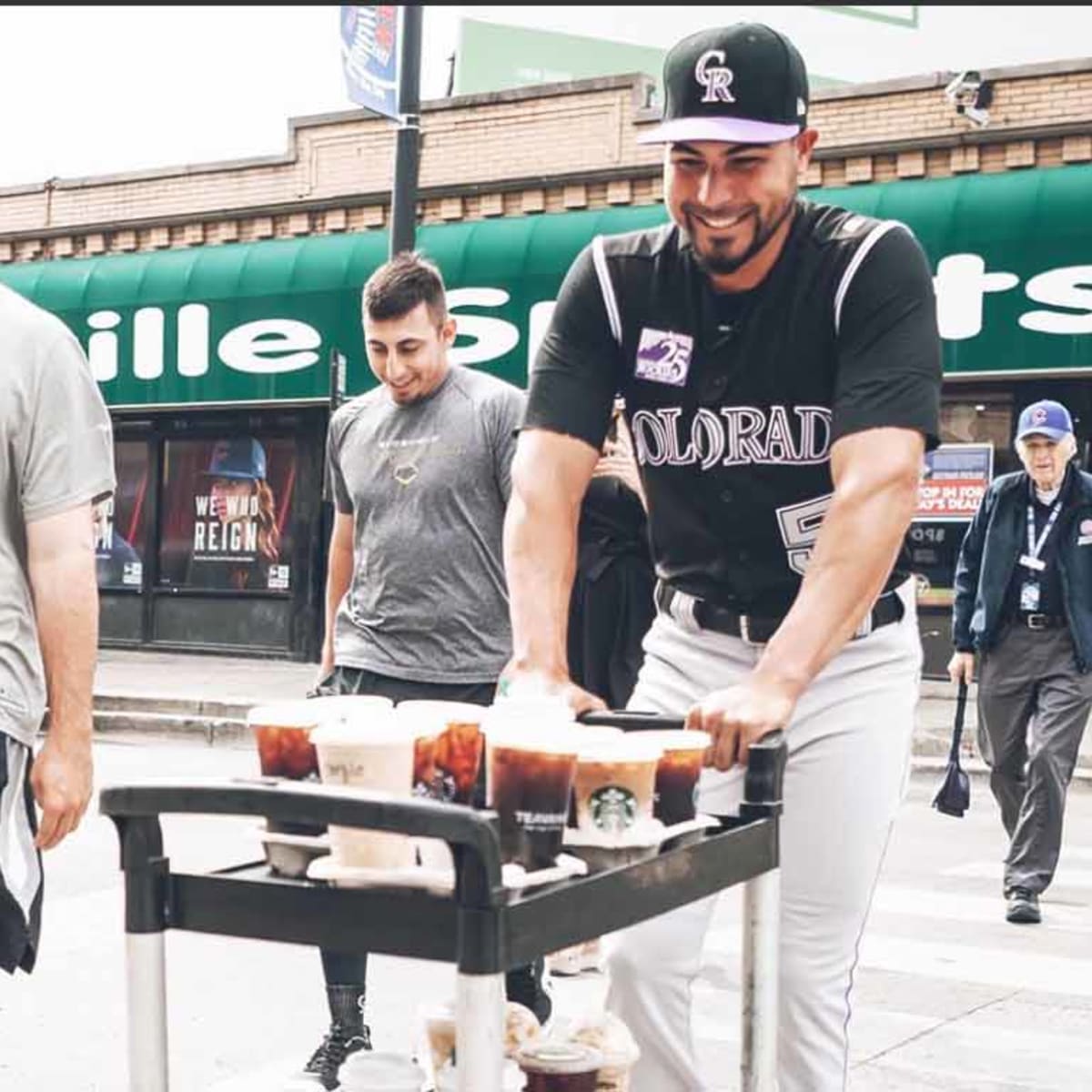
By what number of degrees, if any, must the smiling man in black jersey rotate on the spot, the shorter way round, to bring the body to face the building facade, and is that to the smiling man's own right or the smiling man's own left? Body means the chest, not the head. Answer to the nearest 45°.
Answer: approximately 135° to the smiling man's own right

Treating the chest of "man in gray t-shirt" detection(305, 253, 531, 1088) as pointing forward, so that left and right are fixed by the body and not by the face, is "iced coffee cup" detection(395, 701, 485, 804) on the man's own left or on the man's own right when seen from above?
on the man's own left

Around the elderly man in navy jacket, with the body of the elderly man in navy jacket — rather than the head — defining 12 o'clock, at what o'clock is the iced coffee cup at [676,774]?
The iced coffee cup is roughly at 12 o'clock from the elderly man in navy jacket.

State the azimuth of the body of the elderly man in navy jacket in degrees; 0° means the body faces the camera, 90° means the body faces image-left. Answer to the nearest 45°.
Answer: approximately 0°

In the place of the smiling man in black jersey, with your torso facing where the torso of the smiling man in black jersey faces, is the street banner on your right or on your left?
on your right

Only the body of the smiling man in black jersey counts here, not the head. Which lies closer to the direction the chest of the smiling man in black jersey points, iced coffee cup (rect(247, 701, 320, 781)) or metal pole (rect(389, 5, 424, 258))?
the iced coffee cup

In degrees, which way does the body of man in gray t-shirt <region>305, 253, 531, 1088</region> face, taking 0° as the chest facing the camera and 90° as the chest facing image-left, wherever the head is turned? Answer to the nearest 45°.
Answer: approximately 45°

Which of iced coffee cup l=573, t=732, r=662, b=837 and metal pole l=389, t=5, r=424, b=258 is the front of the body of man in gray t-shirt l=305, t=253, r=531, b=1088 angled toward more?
the iced coffee cup

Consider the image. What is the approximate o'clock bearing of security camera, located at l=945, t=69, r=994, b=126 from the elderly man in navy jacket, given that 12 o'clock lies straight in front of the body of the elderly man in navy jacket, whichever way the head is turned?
The security camera is roughly at 6 o'clock from the elderly man in navy jacket.
